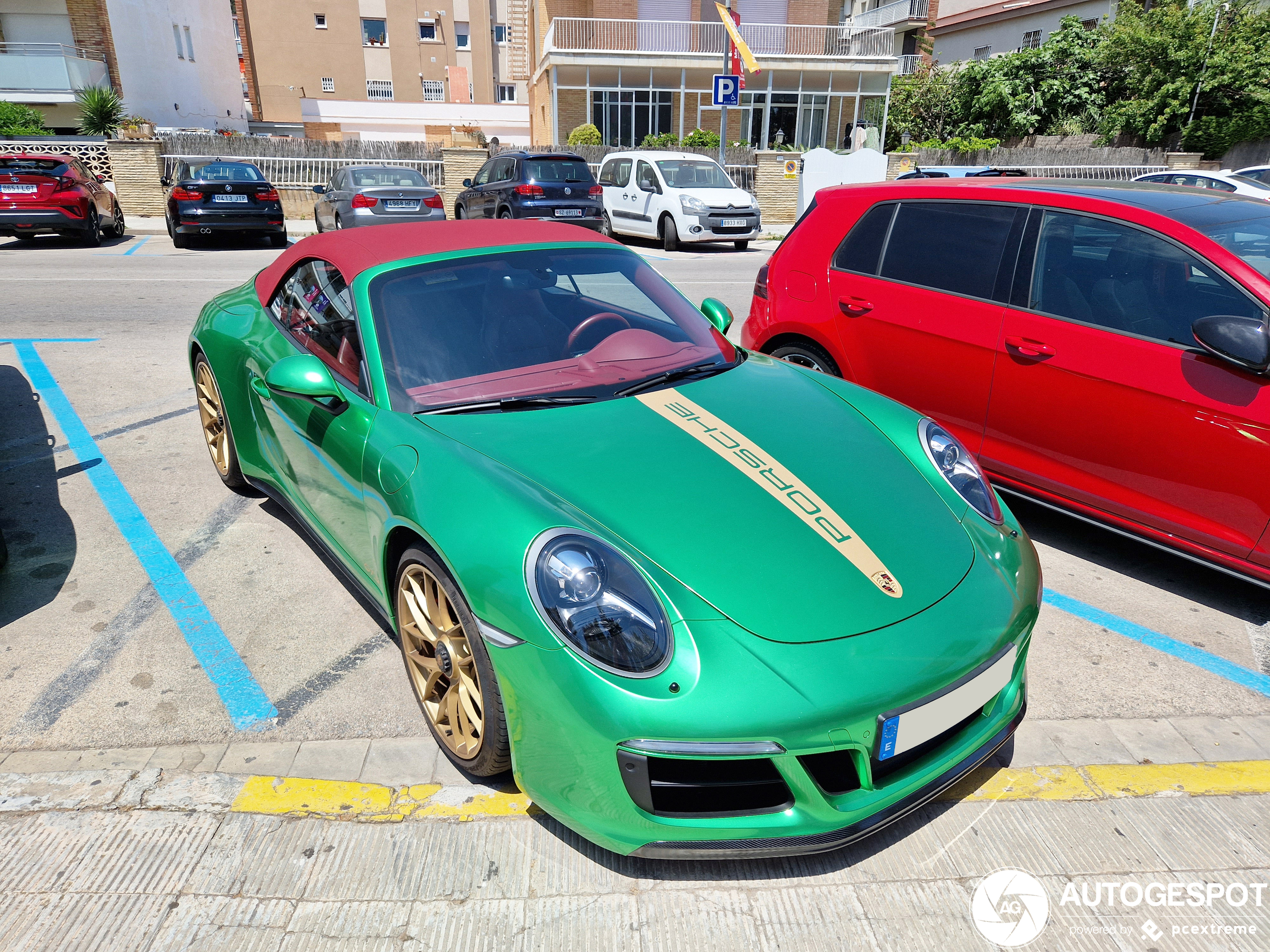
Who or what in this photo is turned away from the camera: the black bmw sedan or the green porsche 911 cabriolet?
the black bmw sedan

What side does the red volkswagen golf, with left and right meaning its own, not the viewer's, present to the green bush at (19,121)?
back

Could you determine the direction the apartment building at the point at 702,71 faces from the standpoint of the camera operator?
facing the viewer

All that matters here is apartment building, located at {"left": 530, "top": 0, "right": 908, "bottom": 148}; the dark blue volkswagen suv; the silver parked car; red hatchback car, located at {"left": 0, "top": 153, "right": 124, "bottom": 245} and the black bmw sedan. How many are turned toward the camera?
1

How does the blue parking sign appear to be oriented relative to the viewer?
toward the camera

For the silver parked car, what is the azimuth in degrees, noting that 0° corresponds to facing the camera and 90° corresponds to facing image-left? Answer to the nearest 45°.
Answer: approximately 135°

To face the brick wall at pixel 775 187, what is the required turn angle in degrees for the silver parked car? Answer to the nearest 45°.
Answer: approximately 90° to its right

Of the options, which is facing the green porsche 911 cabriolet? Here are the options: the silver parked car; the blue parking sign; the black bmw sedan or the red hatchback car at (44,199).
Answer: the blue parking sign

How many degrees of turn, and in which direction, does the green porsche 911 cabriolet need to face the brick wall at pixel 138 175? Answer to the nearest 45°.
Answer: approximately 180°

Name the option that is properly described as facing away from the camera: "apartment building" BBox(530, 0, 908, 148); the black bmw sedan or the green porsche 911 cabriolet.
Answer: the black bmw sedan

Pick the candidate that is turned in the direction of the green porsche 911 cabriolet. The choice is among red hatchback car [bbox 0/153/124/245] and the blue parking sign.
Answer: the blue parking sign

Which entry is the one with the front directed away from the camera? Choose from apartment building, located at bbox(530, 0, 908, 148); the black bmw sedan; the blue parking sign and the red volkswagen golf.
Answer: the black bmw sedan

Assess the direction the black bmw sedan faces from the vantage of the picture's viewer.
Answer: facing away from the viewer

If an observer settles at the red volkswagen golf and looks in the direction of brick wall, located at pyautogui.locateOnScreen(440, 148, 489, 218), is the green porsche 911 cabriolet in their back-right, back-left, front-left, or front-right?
back-left

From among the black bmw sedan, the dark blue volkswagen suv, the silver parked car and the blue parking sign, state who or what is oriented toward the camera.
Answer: the blue parking sign

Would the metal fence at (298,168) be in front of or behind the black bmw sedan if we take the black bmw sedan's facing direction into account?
in front

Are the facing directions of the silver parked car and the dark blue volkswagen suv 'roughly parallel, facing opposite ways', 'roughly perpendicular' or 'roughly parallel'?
roughly parallel

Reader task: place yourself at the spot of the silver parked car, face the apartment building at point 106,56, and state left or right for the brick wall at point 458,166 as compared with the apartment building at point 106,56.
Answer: right
